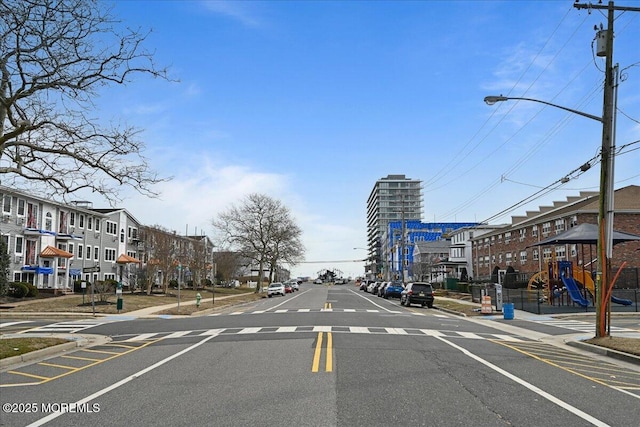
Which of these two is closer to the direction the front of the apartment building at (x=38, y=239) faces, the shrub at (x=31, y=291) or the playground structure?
the playground structure

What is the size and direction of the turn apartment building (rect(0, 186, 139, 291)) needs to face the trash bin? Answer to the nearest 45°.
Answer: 0° — it already faces it

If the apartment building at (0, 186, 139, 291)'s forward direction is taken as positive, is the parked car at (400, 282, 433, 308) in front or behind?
in front

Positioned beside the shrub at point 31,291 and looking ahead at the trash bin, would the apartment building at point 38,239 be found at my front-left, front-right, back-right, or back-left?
back-left

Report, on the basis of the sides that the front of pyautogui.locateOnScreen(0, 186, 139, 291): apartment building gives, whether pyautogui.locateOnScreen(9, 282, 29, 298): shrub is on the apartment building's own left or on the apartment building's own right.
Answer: on the apartment building's own right

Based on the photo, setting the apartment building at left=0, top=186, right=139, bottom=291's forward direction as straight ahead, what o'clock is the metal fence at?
The metal fence is roughly at 12 o'clock from the apartment building.

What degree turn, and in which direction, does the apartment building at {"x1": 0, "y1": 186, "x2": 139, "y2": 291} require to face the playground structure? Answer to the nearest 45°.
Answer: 0° — it already faces it

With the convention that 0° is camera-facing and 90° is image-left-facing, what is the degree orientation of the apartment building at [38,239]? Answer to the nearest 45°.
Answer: approximately 315°
